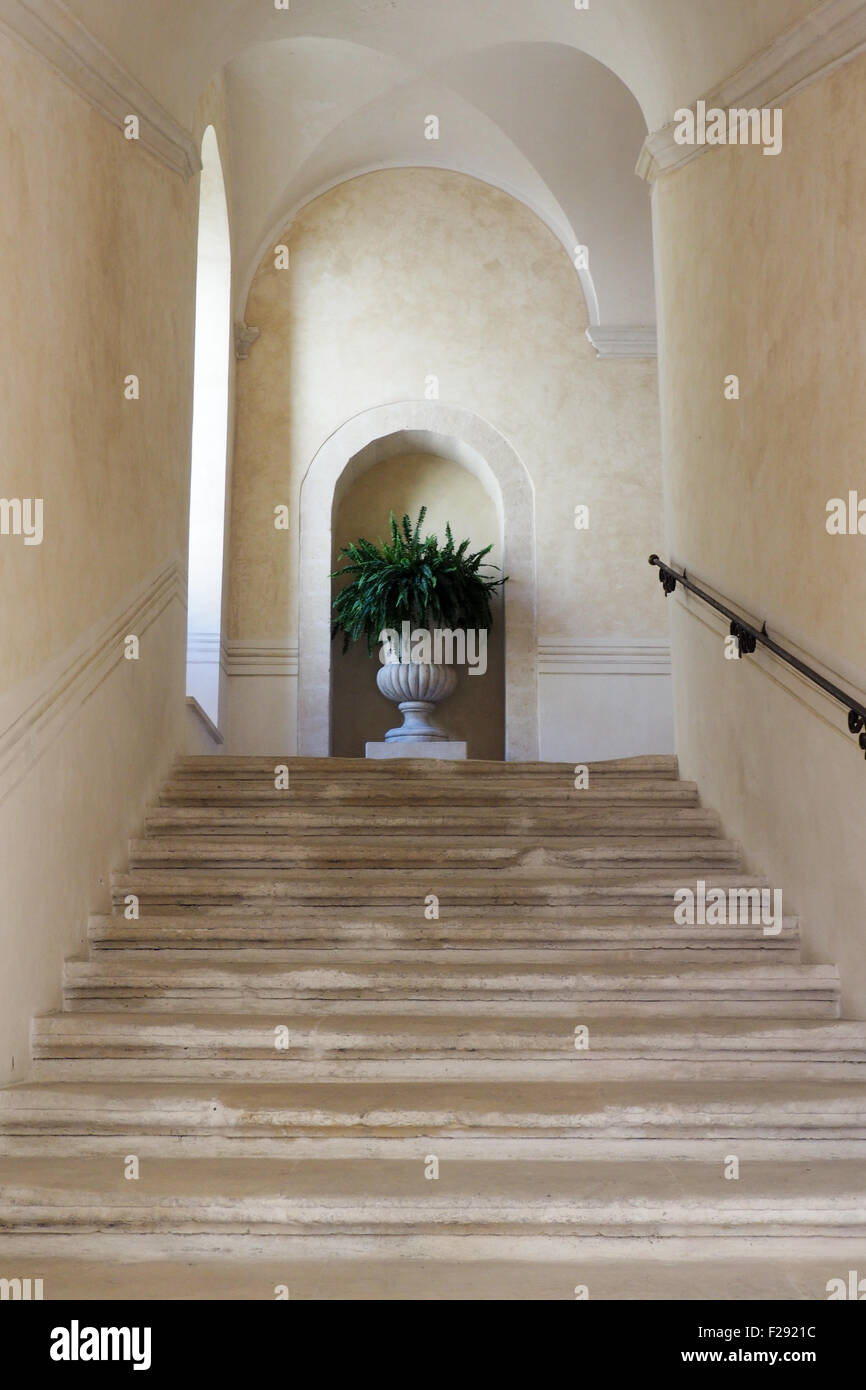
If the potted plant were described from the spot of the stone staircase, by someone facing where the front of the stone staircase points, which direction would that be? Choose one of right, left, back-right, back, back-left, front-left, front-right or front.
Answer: back

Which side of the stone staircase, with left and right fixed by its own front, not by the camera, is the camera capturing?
front

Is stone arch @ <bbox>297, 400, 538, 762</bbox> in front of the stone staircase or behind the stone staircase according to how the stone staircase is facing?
behind

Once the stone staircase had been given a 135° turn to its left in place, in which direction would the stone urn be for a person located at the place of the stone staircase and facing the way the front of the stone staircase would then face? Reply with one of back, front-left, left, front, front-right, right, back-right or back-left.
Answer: front-left

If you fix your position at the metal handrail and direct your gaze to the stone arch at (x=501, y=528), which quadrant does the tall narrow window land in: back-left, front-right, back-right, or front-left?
front-left

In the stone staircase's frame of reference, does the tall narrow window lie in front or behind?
behind
